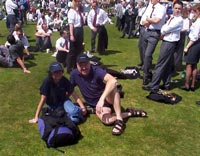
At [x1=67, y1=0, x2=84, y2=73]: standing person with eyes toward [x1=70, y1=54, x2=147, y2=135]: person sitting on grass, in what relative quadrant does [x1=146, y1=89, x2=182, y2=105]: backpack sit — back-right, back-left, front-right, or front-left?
front-left

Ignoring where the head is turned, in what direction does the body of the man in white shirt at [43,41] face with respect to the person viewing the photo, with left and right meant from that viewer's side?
facing the viewer

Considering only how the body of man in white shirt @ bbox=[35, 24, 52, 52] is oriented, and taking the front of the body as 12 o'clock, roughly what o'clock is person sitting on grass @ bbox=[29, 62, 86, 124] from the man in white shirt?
The person sitting on grass is roughly at 12 o'clock from the man in white shirt.

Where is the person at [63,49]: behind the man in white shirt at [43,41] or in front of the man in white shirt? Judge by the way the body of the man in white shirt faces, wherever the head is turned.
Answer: in front

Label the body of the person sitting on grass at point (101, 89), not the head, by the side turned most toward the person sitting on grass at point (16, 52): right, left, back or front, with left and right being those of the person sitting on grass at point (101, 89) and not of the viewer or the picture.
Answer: back

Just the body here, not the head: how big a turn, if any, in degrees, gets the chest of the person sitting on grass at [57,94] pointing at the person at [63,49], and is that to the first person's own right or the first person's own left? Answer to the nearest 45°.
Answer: approximately 180°

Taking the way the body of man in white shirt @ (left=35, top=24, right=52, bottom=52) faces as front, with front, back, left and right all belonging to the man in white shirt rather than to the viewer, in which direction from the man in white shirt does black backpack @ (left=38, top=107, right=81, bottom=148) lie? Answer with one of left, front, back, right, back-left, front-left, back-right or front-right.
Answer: front

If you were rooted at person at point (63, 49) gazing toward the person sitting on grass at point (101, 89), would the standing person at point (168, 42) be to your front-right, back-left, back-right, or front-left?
front-left

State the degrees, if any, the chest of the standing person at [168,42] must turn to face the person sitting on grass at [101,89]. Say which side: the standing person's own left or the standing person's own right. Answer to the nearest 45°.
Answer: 0° — they already face them

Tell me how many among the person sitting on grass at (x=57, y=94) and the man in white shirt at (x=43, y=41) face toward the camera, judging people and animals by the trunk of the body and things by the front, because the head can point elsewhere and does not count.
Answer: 2

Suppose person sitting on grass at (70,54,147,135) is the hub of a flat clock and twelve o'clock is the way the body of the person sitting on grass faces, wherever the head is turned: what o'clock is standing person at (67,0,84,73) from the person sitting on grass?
The standing person is roughly at 7 o'clock from the person sitting on grass.

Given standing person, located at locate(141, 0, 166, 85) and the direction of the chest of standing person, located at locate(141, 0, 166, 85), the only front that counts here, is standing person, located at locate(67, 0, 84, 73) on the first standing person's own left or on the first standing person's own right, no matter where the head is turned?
on the first standing person's own right

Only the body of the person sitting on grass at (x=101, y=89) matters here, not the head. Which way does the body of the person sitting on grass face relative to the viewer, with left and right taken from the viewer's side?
facing the viewer and to the right of the viewer
